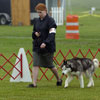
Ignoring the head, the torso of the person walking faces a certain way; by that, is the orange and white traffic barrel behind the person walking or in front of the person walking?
behind

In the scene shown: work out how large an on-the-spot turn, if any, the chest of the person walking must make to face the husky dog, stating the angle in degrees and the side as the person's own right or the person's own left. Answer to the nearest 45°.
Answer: approximately 135° to the person's own left

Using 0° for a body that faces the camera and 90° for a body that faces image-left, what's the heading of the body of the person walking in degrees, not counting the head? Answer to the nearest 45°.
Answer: approximately 45°

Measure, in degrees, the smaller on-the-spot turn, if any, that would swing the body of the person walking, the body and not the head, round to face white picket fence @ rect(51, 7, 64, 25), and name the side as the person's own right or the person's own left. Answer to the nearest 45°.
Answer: approximately 135° to the person's own right
